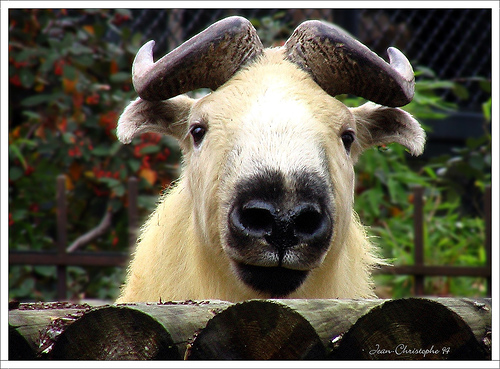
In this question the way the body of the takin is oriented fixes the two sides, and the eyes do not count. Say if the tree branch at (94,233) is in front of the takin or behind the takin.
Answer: behind

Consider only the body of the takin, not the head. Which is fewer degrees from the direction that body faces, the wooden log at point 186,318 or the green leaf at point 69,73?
the wooden log

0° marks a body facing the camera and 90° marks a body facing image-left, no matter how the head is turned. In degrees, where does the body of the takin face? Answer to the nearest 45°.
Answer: approximately 0°

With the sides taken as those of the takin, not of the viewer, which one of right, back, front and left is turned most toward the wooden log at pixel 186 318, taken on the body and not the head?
front

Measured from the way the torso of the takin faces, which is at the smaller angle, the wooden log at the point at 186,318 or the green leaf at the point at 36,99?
the wooden log

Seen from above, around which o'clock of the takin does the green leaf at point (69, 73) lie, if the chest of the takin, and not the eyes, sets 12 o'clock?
The green leaf is roughly at 5 o'clock from the takin.

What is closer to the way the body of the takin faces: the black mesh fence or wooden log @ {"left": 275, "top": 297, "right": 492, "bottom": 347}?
the wooden log

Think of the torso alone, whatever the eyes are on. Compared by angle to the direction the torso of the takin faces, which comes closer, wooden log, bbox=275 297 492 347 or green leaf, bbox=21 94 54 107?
the wooden log

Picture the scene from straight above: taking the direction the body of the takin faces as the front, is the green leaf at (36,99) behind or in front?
behind

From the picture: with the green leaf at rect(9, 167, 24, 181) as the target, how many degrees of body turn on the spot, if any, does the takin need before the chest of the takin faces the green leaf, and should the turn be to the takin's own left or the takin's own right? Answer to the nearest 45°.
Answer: approximately 135° to the takin's own right

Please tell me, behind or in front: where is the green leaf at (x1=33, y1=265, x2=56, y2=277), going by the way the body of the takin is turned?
behind
